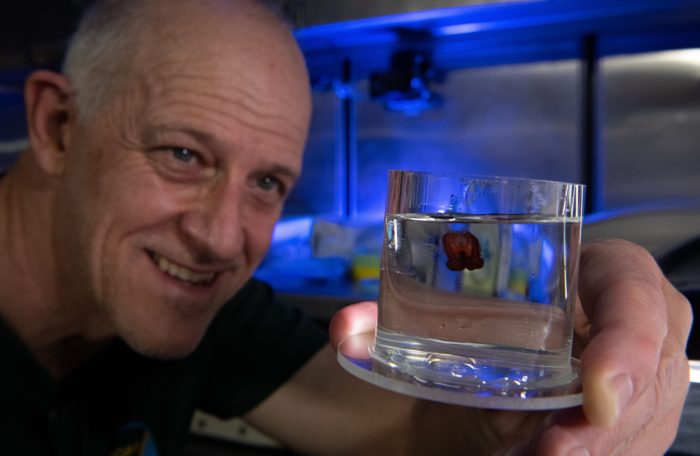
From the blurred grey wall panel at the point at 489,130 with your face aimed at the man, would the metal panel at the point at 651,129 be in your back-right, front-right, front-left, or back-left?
back-left

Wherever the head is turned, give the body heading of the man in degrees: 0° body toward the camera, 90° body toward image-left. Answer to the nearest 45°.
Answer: approximately 315°

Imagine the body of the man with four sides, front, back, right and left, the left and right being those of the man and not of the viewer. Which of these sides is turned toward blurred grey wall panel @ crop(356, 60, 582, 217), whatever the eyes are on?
left

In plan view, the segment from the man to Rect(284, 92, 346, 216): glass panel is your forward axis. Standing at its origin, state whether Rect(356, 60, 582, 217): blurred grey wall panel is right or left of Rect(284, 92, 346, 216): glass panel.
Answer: right

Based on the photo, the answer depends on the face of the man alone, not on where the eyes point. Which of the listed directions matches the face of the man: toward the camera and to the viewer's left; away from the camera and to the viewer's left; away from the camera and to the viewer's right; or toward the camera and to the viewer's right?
toward the camera and to the viewer's right
